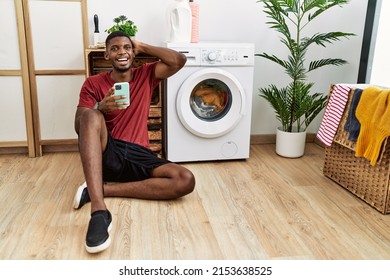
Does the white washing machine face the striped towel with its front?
no

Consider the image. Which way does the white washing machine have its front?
toward the camera

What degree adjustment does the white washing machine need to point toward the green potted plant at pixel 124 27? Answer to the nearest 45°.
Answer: approximately 90° to its right

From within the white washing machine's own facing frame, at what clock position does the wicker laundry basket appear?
The wicker laundry basket is roughly at 10 o'clock from the white washing machine.

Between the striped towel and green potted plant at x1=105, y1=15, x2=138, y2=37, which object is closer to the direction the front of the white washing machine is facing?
the striped towel
